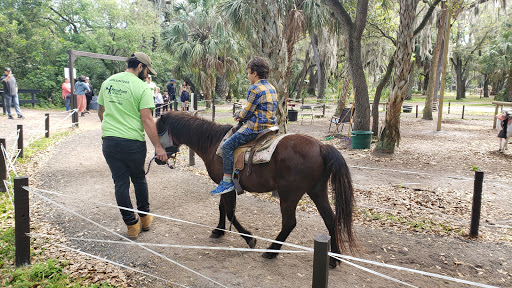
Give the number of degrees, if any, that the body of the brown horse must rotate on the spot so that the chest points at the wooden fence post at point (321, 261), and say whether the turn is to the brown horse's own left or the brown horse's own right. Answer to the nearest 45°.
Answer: approximately 135° to the brown horse's own left

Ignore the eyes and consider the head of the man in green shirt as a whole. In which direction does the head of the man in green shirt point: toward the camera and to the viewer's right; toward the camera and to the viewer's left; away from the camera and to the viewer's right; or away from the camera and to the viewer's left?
away from the camera and to the viewer's right

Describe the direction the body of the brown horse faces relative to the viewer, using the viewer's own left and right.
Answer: facing away from the viewer and to the left of the viewer

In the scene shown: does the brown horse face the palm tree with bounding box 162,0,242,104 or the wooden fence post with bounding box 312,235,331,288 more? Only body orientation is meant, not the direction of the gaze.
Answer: the palm tree

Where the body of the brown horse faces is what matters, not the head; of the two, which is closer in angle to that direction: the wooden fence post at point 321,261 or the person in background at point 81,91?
the person in background

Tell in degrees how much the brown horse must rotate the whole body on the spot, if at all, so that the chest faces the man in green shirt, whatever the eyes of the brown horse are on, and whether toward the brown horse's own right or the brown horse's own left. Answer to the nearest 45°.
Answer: approximately 45° to the brown horse's own left

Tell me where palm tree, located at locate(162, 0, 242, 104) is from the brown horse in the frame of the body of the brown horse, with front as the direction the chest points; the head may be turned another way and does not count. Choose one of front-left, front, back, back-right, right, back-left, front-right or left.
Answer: front-right
